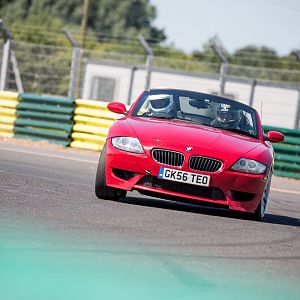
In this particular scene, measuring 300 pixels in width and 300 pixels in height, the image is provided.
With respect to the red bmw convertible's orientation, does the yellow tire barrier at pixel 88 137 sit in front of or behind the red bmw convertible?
behind

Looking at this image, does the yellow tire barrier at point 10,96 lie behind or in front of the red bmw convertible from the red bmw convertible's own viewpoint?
behind

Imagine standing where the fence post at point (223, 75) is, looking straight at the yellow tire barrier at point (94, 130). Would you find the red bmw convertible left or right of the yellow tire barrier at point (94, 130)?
left

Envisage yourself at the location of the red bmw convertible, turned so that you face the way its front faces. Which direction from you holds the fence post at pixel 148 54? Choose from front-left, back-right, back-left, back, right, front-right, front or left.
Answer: back

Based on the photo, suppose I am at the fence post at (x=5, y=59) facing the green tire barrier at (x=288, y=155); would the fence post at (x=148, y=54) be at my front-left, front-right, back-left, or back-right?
front-left

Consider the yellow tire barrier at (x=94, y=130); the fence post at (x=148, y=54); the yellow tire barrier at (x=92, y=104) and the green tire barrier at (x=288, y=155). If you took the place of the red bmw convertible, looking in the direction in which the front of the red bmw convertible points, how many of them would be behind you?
4

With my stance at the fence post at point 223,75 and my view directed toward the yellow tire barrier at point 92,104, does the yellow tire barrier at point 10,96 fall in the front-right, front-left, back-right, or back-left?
front-right

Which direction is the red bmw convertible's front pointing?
toward the camera

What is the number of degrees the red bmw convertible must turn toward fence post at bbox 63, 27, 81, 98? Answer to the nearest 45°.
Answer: approximately 180°

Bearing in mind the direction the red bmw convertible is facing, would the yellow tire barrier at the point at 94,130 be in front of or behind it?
behind

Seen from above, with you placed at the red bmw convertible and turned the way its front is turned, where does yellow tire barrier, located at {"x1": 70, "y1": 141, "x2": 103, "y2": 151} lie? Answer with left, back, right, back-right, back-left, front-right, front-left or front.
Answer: back
